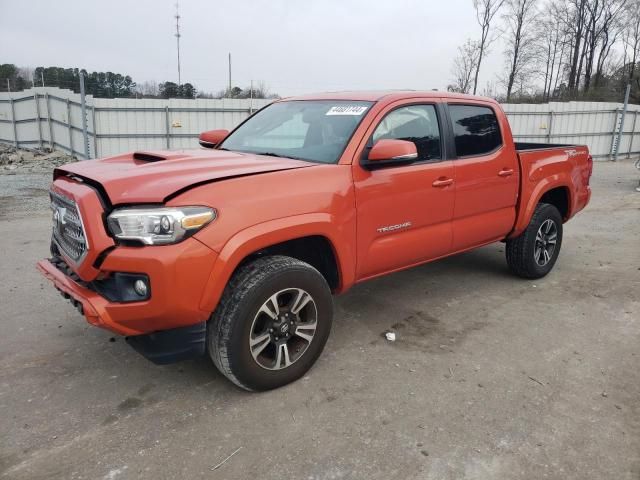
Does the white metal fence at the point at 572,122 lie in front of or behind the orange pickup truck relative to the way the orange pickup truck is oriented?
behind

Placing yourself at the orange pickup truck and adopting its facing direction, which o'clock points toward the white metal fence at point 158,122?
The white metal fence is roughly at 4 o'clock from the orange pickup truck.

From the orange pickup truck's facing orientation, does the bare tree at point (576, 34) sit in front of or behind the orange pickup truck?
behind

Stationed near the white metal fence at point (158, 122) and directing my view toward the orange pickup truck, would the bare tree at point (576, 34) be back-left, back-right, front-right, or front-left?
back-left

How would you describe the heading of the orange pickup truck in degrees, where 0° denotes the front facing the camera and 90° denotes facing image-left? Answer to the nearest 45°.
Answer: approximately 45°
